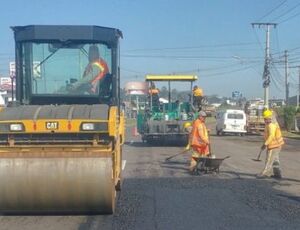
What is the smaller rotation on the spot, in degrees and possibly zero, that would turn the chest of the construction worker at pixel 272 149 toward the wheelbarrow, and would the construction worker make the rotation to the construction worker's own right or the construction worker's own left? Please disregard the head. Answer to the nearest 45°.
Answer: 0° — they already face it

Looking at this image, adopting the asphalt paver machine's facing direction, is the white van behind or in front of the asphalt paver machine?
in front

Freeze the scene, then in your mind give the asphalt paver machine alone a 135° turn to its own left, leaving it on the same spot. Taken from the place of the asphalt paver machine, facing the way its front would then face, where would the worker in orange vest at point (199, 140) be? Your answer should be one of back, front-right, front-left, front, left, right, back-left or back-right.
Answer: front-left

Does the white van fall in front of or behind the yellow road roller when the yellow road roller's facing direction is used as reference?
behind

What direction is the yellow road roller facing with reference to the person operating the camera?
facing the viewer

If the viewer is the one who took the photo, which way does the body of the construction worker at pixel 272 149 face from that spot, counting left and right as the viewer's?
facing to the left of the viewer

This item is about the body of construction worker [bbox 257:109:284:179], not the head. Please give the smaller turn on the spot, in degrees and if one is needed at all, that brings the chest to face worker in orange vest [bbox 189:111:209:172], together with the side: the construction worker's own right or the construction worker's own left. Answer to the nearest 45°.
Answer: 0° — they already face them

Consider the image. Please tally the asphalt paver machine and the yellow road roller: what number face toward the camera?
1

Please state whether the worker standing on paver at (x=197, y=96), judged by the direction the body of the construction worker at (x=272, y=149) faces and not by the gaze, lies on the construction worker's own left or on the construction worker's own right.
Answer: on the construction worker's own right

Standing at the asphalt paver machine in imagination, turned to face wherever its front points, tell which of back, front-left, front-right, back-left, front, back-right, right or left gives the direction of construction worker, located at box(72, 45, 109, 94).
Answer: back

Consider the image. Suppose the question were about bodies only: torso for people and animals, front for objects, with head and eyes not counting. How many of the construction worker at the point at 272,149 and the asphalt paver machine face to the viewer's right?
0

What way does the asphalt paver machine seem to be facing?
away from the camera
